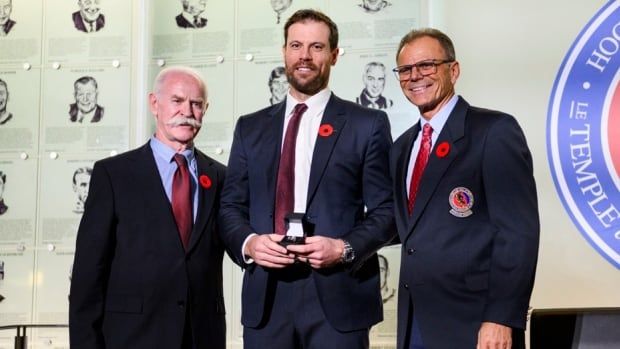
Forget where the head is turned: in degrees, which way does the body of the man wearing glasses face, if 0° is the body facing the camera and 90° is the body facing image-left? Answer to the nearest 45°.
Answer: approximately 45°

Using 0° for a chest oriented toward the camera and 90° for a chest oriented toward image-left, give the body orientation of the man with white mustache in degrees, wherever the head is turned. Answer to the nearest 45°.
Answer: approximately 315°
